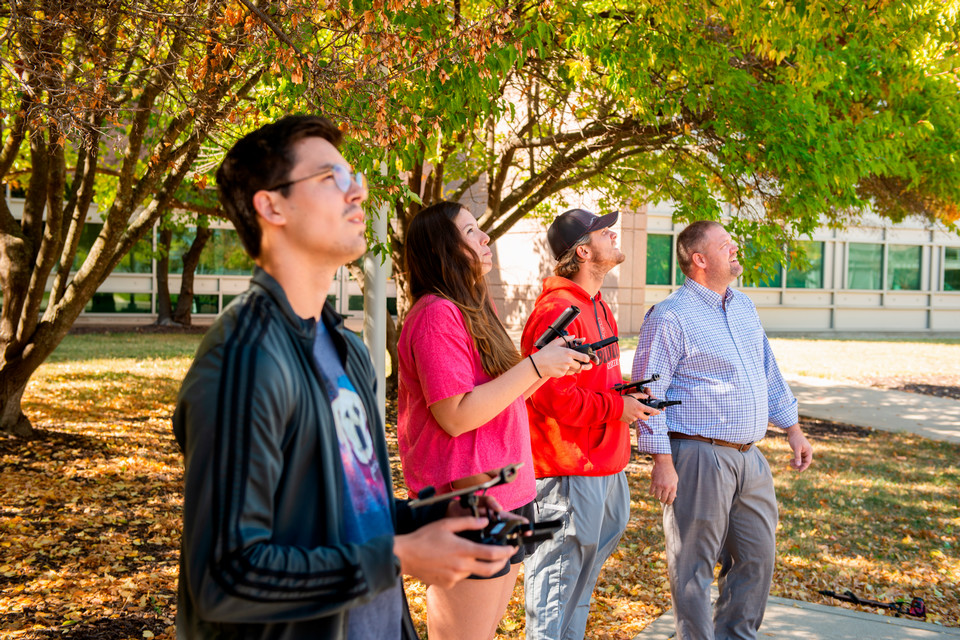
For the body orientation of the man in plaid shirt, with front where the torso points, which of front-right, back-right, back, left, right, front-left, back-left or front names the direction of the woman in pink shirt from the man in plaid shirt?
right

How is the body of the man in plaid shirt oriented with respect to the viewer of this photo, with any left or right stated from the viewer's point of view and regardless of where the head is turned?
facing the viewer and to the right of the viewer

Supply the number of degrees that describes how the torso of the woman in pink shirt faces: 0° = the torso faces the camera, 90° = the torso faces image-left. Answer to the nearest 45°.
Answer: approximately 270°

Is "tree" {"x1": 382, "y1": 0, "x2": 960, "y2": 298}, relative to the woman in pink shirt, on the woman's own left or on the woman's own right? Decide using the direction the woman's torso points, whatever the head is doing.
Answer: on the woman's own left

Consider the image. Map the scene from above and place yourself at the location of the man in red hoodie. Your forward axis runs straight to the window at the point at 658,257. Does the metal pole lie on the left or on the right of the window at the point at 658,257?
left

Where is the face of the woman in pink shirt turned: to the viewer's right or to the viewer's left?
to the viewer's right

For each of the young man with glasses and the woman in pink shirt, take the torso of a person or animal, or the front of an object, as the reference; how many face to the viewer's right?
2

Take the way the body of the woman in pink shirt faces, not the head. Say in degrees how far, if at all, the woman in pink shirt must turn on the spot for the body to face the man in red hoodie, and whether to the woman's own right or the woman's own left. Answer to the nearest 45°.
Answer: approximately 45° to the woman's own left

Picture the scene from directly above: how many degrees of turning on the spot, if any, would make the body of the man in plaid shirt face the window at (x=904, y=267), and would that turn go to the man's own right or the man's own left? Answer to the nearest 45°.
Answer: approximately 135° to the man's own left

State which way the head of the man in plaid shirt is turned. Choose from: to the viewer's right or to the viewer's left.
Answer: to the viewer's right

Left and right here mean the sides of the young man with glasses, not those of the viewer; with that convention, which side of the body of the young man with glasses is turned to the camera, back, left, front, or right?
right

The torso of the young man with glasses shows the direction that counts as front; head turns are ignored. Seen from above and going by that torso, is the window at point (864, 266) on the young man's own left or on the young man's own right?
on the young man's own left

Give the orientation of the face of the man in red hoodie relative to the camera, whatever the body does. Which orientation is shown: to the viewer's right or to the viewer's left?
to the viewer's right
